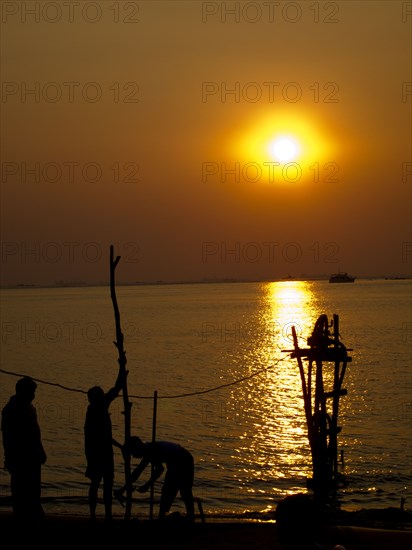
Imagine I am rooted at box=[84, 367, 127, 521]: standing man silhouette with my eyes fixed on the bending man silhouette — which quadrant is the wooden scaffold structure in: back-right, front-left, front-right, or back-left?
front-left

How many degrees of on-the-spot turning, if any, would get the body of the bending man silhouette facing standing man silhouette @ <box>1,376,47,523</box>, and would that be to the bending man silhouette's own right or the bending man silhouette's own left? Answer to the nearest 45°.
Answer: approximately 45° to the bending man silhouette's own left

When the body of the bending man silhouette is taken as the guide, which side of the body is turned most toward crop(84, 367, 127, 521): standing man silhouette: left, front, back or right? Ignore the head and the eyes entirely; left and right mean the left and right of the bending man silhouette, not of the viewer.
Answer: front

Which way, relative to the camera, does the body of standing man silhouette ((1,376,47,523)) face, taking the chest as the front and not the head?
to the viewer's right

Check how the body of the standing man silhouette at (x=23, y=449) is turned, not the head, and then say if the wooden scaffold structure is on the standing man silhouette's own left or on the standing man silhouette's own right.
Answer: on the standing man silhouette's own left

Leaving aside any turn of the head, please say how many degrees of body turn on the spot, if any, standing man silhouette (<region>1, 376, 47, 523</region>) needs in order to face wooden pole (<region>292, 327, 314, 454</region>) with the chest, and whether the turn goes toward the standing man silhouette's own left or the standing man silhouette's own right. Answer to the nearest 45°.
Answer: approximately 45° to the standing man silhouette's own left

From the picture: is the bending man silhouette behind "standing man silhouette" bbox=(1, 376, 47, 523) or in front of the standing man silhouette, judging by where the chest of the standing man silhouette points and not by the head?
in front

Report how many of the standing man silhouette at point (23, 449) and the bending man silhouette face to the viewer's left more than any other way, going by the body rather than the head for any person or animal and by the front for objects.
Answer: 1

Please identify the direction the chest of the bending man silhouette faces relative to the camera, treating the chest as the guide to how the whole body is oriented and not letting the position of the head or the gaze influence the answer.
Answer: to the viewer's left

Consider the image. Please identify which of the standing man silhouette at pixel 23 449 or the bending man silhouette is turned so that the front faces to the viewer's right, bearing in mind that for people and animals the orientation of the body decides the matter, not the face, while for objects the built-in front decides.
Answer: the standing man silhouette

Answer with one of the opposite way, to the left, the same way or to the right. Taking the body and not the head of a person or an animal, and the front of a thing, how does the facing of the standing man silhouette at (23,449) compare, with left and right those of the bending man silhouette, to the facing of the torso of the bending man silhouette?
the opposite way

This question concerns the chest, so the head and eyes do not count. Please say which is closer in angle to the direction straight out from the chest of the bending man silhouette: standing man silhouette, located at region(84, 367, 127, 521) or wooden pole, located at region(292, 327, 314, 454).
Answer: the standing man silhouette

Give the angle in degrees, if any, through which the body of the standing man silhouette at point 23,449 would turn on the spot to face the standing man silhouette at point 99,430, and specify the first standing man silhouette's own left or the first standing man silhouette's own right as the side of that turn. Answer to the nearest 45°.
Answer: approximately 45° to the first standing man silhouette's own left
